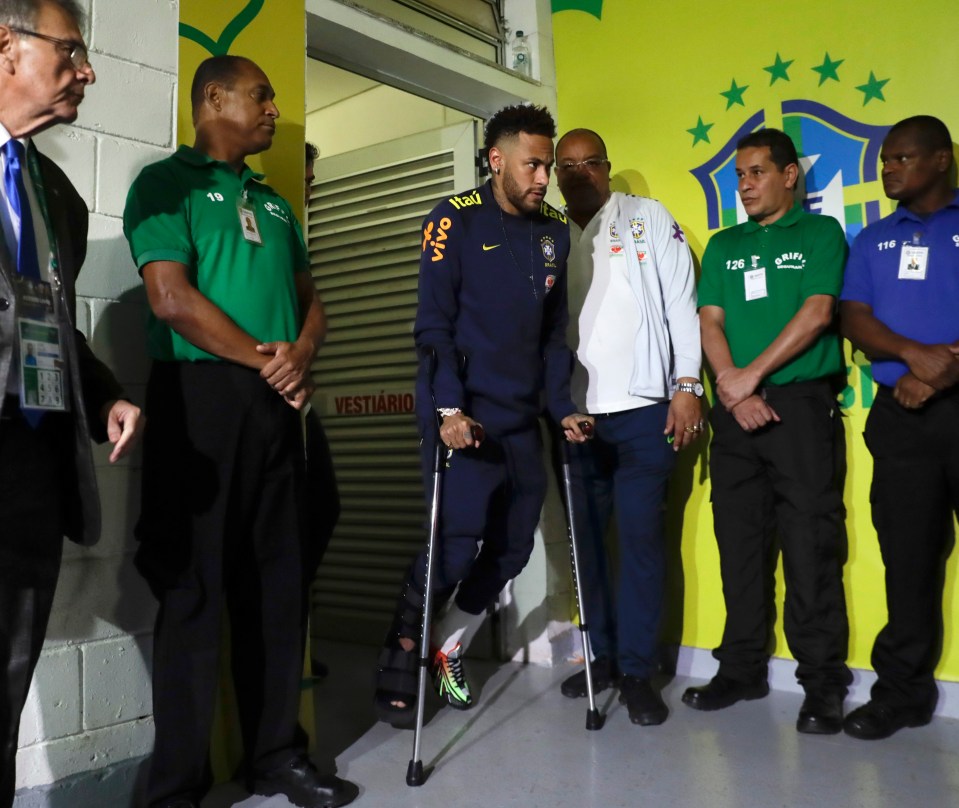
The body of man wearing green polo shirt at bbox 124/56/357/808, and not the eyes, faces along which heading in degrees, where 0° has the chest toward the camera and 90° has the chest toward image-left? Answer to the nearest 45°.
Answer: approximately 315°

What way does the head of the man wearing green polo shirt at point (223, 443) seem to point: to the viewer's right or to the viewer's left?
to the viewer's right

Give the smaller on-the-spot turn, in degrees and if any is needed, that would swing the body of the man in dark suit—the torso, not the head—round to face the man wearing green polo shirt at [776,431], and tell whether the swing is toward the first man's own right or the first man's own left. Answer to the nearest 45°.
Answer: approximately 45° to the first man's own left

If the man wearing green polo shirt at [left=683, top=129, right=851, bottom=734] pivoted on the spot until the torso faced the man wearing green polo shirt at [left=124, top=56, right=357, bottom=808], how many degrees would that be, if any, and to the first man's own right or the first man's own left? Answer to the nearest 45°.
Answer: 0° — they already face them

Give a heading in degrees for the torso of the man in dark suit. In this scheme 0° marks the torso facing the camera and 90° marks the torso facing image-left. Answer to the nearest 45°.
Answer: approximately 315°
